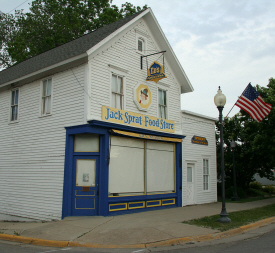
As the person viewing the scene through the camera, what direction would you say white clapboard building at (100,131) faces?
facing the viewer and to the right of the viewer

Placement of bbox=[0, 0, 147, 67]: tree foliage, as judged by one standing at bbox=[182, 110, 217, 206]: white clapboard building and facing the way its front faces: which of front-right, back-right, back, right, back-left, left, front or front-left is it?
back

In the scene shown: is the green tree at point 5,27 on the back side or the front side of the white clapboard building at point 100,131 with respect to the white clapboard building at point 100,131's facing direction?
on the back side

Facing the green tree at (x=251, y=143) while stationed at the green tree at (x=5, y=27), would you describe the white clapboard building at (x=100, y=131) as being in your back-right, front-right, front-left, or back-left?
front-right

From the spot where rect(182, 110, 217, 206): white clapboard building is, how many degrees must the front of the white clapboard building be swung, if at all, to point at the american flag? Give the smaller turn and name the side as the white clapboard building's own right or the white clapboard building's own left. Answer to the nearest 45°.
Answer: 0° — it already faces it

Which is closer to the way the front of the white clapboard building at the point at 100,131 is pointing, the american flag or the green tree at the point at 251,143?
the american flag

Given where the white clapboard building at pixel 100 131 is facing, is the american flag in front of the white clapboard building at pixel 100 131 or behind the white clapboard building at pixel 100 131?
in front

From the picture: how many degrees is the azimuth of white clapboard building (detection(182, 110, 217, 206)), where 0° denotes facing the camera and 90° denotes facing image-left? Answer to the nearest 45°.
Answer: approximately 315°
